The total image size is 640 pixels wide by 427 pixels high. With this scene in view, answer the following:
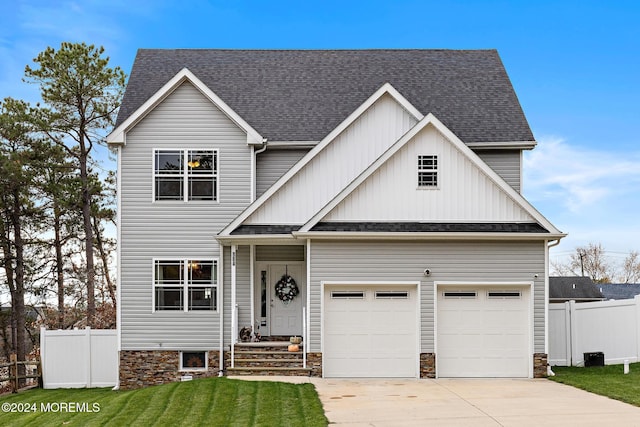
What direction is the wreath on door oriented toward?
toward the camera

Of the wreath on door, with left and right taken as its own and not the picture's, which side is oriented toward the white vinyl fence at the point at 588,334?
left

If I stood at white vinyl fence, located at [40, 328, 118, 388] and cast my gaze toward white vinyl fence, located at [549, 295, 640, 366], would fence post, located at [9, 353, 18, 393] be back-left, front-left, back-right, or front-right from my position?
back-right

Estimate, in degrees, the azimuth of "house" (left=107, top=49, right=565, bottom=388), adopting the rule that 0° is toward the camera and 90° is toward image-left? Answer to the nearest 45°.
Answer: approximately 0°

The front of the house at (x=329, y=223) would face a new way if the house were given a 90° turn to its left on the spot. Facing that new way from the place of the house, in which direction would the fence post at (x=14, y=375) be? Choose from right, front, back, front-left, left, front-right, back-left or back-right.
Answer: back

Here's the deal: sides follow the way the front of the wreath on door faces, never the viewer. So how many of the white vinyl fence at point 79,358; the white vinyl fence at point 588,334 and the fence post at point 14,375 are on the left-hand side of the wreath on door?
1

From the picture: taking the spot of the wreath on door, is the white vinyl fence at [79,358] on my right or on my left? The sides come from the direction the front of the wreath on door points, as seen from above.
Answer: on my right

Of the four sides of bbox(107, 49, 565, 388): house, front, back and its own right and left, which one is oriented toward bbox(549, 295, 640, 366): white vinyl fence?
left

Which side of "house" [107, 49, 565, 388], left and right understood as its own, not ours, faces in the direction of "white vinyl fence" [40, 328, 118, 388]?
right
